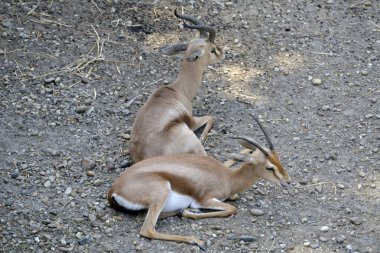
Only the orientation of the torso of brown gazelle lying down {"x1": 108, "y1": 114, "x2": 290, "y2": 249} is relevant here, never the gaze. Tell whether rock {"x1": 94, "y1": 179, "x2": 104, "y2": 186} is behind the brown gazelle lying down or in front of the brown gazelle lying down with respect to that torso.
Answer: behind

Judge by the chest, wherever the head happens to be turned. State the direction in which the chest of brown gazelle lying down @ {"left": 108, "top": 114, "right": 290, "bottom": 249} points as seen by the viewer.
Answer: to the viewer's right

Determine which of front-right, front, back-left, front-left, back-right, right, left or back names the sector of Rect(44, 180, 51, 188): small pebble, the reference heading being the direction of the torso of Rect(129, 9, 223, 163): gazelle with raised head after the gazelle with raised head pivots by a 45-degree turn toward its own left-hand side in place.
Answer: back-left

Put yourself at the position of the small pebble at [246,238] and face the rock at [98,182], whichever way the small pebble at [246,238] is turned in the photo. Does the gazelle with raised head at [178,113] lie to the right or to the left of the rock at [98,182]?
right

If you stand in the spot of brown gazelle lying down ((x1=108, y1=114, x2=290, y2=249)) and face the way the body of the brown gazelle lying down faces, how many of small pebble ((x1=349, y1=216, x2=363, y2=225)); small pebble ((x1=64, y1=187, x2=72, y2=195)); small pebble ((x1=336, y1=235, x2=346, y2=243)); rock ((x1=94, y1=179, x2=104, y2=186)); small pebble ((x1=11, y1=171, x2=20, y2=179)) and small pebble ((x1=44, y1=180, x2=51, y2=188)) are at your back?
4

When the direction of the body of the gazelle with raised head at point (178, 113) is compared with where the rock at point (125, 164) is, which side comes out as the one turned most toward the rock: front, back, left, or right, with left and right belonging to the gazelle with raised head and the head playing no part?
back

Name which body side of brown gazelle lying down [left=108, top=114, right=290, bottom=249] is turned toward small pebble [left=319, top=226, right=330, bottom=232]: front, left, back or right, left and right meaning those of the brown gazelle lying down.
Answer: front

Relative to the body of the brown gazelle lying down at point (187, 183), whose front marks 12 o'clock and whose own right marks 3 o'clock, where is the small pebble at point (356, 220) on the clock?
The small pebble is roughly at 12 o'clock from the brown gazelle lying down.

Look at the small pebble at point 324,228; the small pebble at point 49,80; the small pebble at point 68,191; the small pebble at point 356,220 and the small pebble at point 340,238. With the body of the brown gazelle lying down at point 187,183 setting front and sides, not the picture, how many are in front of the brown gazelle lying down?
3

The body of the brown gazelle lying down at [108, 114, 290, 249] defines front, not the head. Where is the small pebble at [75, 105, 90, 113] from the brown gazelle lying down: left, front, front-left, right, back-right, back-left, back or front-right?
back-left

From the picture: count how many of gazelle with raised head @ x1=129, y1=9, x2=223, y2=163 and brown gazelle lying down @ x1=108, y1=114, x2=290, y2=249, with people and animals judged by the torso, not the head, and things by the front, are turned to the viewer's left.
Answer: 0

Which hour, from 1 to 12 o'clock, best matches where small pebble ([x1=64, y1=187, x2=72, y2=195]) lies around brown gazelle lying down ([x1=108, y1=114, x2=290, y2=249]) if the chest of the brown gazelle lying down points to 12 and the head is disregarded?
The small pebble is roughly at 6 o'clock from the brown gazelle lying down.

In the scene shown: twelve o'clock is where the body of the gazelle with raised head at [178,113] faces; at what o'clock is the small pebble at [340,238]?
The small pebble is roughly at 3 o'clock from the gazelle with raised head.

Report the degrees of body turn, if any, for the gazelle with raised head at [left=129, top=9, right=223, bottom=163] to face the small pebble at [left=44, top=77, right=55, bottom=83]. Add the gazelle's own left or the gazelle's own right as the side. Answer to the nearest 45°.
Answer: approximately 90° to the gazelle's own left

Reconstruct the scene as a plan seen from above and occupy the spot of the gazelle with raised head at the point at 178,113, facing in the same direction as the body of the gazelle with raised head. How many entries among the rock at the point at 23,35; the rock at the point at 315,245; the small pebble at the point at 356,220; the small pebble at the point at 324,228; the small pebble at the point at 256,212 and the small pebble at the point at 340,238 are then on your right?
5

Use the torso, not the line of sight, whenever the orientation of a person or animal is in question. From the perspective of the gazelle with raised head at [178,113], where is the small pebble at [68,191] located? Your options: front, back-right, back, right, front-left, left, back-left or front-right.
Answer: back

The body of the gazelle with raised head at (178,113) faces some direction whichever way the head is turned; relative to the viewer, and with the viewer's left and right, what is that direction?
facing away from the viewer and to the right of the viewer

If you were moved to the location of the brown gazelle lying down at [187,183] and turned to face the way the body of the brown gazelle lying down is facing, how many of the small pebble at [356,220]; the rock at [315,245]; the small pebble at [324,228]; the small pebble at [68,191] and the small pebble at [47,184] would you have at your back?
2

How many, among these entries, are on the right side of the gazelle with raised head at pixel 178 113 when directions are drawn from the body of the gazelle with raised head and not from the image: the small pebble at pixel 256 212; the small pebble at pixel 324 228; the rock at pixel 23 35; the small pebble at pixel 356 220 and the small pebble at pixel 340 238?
4
